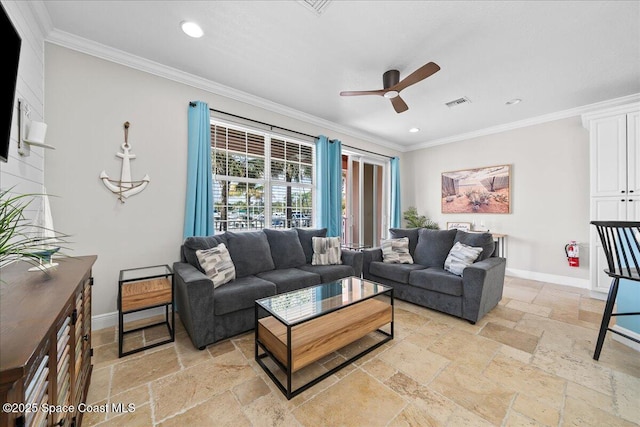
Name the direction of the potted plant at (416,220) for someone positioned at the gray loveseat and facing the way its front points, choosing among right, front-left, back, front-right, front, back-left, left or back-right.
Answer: back-right

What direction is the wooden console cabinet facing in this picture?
to the viewer's right

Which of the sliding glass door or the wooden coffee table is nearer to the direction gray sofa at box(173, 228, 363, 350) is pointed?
the wooden coffee table

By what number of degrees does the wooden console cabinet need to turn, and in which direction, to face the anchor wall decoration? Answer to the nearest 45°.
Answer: approximately 90° to its left

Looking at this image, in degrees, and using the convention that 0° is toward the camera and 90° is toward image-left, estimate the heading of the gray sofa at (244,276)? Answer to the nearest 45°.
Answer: approximately 315°
